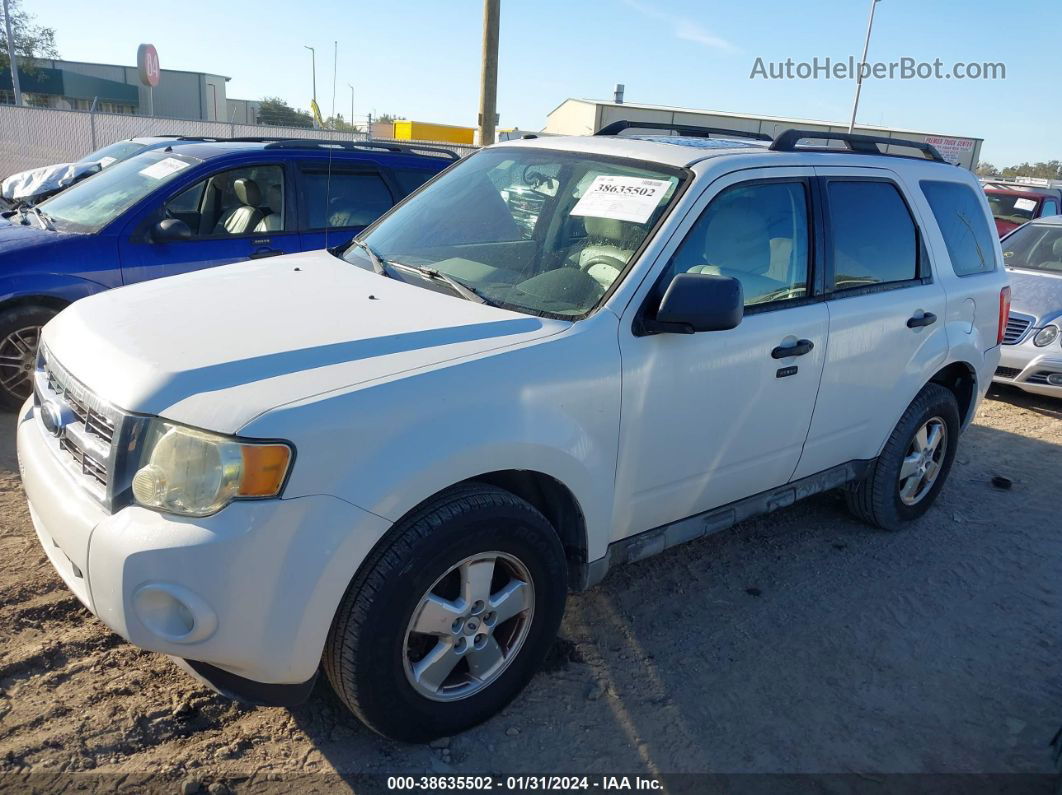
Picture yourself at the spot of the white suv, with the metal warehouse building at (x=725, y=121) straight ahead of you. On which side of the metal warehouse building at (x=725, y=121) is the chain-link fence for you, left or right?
left

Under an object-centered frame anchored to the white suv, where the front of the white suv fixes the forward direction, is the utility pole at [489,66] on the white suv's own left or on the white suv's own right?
on the white suv's own right

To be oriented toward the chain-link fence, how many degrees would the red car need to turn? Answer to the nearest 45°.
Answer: approximately 45° to its right

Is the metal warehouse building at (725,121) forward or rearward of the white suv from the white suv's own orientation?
rearward

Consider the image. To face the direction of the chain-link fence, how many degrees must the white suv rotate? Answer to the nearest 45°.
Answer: approximately 90° to its right

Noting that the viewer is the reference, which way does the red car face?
facing the viewer and to the left of the viewer

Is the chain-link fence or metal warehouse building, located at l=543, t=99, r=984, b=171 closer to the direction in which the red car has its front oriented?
the chain-link fence
